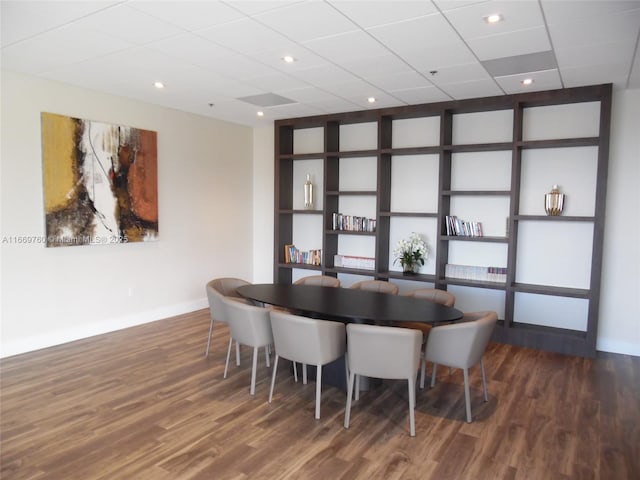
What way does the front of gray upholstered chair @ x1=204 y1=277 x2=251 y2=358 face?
to the viewer's right

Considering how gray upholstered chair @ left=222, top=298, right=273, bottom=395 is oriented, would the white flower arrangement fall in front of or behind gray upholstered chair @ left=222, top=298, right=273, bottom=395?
in front

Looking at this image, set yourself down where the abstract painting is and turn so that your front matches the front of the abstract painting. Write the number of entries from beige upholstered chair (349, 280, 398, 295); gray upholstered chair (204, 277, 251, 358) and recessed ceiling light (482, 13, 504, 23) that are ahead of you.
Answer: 3

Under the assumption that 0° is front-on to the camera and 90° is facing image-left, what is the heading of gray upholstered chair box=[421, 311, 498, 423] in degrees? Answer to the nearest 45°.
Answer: approximately 135°

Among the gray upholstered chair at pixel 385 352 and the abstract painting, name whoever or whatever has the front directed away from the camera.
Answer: the gray upholstered chair

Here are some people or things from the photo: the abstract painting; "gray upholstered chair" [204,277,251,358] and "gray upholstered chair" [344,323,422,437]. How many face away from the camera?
1

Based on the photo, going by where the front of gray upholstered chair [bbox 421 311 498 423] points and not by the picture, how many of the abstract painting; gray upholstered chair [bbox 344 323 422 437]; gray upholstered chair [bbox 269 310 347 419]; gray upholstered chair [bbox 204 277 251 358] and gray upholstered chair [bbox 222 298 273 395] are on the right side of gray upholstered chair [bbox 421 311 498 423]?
0

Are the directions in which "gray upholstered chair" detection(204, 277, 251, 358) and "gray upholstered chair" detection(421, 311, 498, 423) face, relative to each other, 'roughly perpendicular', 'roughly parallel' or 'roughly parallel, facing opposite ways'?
roughly perpendicular

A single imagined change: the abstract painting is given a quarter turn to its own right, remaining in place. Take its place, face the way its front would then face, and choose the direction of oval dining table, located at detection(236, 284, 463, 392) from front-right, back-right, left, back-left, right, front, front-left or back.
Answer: left

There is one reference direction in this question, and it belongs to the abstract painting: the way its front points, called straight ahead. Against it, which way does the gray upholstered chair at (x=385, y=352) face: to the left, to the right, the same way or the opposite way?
to the left

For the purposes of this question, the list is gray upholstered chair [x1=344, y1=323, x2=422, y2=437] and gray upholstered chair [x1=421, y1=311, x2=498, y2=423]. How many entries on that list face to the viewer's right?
0

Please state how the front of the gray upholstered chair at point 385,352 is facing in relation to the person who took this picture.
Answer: facing away from the viewer

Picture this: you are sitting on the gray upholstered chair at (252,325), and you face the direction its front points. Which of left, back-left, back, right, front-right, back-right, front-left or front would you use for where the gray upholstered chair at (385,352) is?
right

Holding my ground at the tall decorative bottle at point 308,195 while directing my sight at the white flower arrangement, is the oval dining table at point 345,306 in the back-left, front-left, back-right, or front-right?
front-right

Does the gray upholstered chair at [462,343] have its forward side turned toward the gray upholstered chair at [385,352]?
no

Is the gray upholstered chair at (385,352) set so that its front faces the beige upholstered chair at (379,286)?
yes

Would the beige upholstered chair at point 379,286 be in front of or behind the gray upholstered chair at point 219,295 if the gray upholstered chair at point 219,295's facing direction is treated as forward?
in front

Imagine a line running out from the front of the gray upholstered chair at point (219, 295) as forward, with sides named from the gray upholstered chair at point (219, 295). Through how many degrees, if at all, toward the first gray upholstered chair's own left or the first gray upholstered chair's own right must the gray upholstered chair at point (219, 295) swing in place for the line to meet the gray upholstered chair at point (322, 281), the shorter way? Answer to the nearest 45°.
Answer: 0° — it already faces it
